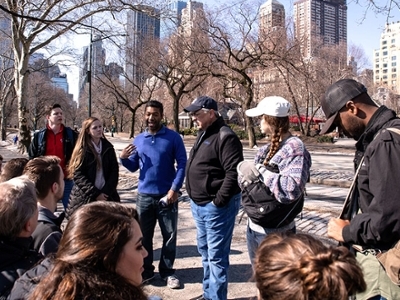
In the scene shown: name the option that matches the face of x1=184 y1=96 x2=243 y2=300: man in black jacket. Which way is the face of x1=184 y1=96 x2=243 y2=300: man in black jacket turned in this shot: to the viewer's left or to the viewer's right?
to the viewer's left

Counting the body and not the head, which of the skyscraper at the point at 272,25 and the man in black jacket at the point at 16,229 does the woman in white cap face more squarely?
the man in black jacket

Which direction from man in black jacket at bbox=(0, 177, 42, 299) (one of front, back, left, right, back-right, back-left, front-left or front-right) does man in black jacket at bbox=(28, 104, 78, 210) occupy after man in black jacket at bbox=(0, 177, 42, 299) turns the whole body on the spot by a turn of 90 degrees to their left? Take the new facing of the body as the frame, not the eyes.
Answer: front-right

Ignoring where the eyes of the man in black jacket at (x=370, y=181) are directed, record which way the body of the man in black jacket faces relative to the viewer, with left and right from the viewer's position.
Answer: facing to the left of the viewer

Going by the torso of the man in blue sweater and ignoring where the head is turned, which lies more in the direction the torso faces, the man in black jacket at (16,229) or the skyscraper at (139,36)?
the man in black jacket

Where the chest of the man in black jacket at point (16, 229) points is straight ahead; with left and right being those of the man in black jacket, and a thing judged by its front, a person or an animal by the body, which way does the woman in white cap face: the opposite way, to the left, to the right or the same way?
to the left

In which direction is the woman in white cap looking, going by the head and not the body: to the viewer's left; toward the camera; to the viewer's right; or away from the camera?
to the viewer's left

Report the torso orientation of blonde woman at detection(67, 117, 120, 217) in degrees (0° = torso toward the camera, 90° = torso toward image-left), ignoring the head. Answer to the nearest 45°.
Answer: approximately 315°

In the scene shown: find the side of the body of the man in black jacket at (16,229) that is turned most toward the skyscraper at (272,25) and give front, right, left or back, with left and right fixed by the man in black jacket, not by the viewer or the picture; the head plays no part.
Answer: front

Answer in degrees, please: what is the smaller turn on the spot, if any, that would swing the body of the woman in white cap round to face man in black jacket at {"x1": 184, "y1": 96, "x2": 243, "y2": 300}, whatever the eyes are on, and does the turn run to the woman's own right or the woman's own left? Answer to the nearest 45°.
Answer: approximately 45° to the woman's own right

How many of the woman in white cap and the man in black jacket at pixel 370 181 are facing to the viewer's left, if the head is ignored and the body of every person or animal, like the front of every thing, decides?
2

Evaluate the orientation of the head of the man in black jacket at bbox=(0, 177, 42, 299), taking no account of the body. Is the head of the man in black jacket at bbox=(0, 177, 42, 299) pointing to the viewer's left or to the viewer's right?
to the viewer's right

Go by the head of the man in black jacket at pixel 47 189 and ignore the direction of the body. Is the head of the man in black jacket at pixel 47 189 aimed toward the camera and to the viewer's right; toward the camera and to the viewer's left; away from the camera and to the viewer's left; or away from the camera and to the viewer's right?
away from the camera and to the viewer's right
